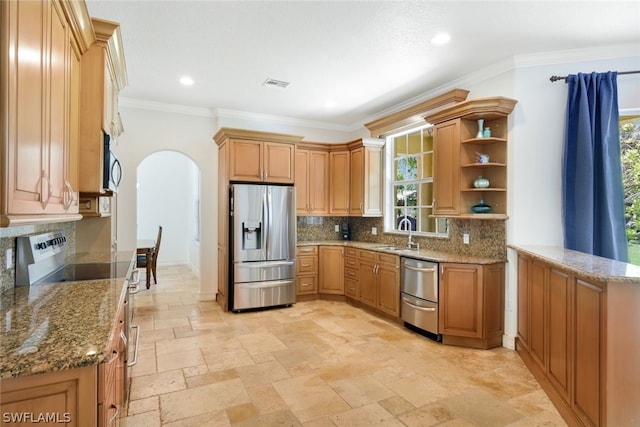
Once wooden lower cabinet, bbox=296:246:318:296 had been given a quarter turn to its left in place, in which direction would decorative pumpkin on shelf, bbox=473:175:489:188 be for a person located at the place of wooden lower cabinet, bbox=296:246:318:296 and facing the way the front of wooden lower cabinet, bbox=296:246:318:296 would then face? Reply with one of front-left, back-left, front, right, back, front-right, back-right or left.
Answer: front-right

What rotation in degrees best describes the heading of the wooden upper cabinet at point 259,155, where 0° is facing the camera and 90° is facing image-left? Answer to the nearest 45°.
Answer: approximately 0°

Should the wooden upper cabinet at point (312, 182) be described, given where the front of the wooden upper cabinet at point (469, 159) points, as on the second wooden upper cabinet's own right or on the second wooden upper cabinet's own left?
on the second wooden upper cabinet's own right

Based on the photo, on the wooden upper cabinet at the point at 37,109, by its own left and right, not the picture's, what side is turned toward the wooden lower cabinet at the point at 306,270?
left

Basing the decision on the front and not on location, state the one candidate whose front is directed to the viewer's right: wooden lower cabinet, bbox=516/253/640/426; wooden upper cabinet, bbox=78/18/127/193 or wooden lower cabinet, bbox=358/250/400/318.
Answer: the wooden upper cabinet

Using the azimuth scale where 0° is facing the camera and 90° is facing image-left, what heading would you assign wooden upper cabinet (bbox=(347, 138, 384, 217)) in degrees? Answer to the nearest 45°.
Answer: approximately 45°

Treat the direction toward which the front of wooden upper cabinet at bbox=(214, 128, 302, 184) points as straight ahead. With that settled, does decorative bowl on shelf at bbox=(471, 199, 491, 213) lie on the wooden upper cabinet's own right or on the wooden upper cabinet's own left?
on the wooden upper cabinet's own left

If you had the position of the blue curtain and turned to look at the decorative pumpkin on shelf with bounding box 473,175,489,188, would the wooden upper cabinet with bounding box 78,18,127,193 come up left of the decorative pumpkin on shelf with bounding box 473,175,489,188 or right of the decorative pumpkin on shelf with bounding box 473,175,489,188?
left

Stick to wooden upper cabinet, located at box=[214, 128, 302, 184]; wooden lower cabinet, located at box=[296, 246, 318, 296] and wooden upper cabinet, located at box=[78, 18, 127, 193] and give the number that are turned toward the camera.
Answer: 2

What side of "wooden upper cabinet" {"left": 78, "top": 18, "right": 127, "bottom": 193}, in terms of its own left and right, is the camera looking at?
right
